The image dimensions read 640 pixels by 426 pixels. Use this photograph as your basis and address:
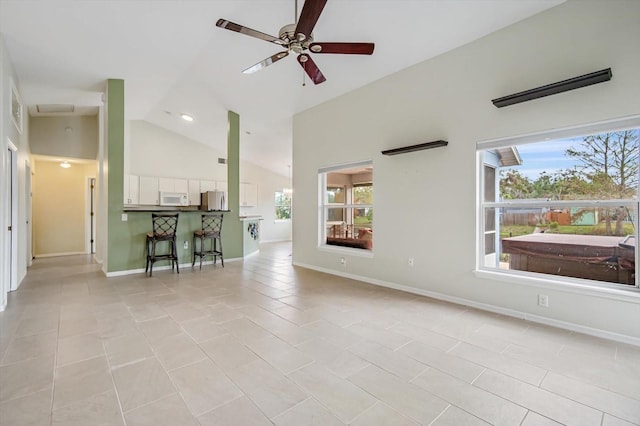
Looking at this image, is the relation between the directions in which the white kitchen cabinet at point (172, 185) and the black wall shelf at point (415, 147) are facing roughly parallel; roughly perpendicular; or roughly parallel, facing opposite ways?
roughly perpendicular

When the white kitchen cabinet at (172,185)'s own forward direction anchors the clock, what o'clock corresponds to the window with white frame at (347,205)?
The window with white frame is roughly at 11 o'clock from the white kitchen cabinet.

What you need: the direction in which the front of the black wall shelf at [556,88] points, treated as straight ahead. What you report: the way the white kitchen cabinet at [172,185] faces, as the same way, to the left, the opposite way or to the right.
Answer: to the left

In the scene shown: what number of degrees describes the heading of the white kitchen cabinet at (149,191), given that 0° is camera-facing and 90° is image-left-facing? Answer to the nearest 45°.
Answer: approximately 0°

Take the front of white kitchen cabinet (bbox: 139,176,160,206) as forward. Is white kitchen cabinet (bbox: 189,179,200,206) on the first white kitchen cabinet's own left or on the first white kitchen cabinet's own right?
on the first white kitchen cabinet's own left

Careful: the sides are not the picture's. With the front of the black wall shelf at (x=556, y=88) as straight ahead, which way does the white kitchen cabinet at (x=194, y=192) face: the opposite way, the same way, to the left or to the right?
to the left

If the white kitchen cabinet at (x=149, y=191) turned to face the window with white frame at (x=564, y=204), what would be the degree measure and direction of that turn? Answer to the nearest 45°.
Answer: approximately 45° to its left

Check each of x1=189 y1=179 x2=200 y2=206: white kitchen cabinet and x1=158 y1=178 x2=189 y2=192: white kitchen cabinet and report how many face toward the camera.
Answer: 2
